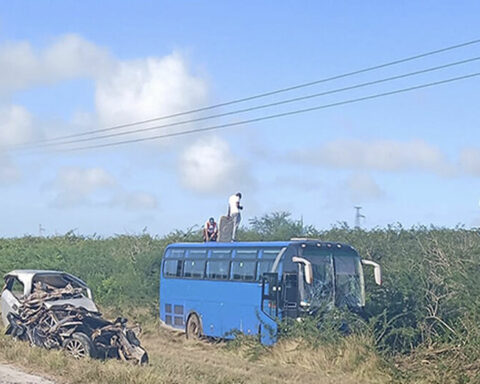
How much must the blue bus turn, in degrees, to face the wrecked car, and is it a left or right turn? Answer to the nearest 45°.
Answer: approximately 90° to its right

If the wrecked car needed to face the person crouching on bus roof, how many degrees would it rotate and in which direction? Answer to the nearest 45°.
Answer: approximately 90° to its left

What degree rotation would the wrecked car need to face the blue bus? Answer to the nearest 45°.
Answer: approximately 45° to its left

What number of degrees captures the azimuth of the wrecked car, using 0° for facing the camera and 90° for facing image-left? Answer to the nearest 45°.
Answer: approximately 315°

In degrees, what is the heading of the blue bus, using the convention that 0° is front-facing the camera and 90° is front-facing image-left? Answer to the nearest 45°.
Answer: approximately 315°

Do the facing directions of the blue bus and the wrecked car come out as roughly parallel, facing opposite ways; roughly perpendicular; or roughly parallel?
roughly parallel

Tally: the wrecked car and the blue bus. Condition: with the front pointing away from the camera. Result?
0

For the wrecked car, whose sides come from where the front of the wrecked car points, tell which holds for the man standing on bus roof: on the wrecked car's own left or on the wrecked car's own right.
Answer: on the wrecked car's own left
